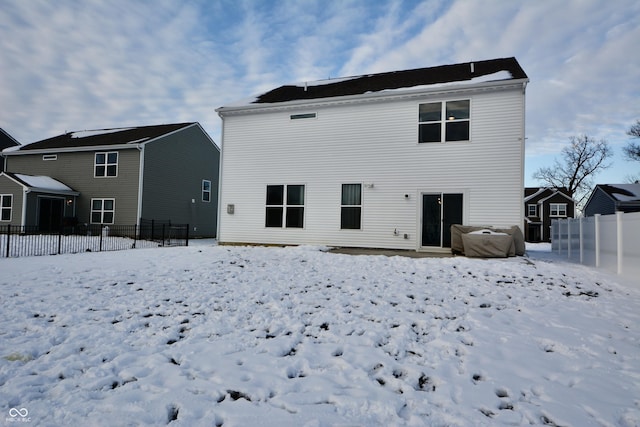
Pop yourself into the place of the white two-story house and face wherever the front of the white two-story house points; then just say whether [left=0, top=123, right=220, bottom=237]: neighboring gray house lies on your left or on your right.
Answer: on your left

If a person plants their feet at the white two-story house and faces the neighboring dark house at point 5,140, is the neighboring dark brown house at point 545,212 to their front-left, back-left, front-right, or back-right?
back-right

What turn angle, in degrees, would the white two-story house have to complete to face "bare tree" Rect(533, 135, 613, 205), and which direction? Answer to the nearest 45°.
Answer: approximately 45° to its right

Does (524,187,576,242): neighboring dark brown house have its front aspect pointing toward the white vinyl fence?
yes

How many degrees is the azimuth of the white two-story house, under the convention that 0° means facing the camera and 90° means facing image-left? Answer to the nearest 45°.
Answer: approximately 180°

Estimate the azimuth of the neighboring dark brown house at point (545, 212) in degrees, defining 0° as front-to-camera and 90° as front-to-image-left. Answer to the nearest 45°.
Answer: approximately 0°

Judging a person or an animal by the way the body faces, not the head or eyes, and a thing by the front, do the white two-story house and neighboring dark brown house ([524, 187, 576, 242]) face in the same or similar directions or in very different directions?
very different directions

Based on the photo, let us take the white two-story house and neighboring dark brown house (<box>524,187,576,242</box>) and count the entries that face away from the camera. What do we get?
1

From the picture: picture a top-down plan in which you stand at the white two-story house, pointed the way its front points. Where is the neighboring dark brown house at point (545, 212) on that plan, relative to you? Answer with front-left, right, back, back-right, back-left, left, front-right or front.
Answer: front-right

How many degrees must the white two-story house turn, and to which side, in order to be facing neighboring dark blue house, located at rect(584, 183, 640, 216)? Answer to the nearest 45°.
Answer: approximately 45° to its right

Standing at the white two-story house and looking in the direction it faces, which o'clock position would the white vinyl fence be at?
The white vinyl fence is roughly at 4 o'clock from the white two-story house.

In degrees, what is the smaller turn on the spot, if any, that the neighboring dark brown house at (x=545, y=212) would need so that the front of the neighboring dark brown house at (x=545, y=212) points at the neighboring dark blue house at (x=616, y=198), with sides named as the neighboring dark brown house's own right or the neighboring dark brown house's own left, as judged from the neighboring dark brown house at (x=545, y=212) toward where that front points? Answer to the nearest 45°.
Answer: approximately 45° to the neighboring dark brown house's own left

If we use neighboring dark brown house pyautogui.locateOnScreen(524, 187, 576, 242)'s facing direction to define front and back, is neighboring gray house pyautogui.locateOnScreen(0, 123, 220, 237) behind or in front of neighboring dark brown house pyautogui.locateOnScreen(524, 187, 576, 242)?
in front

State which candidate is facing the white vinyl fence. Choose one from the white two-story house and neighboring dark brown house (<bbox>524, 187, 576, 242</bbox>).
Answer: the neighboring dark brown house
